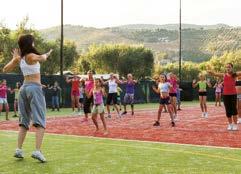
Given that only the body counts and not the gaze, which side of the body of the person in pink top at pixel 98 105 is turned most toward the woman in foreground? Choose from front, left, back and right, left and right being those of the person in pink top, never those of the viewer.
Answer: front

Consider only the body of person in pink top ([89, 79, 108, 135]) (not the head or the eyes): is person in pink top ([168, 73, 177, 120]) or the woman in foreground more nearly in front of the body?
the woman in foreground

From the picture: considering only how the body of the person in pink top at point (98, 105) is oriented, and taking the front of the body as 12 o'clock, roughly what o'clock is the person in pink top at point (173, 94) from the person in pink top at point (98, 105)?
the person in pink top at point (173, 94) is roughly at 7 o'clock from the person in pink top at point (98, 105).

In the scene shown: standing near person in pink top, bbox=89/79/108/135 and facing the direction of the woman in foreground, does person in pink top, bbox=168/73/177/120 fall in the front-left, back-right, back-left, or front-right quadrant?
back-left

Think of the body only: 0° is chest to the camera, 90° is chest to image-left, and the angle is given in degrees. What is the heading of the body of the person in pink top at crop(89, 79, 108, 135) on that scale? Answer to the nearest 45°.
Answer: approximately 0°
